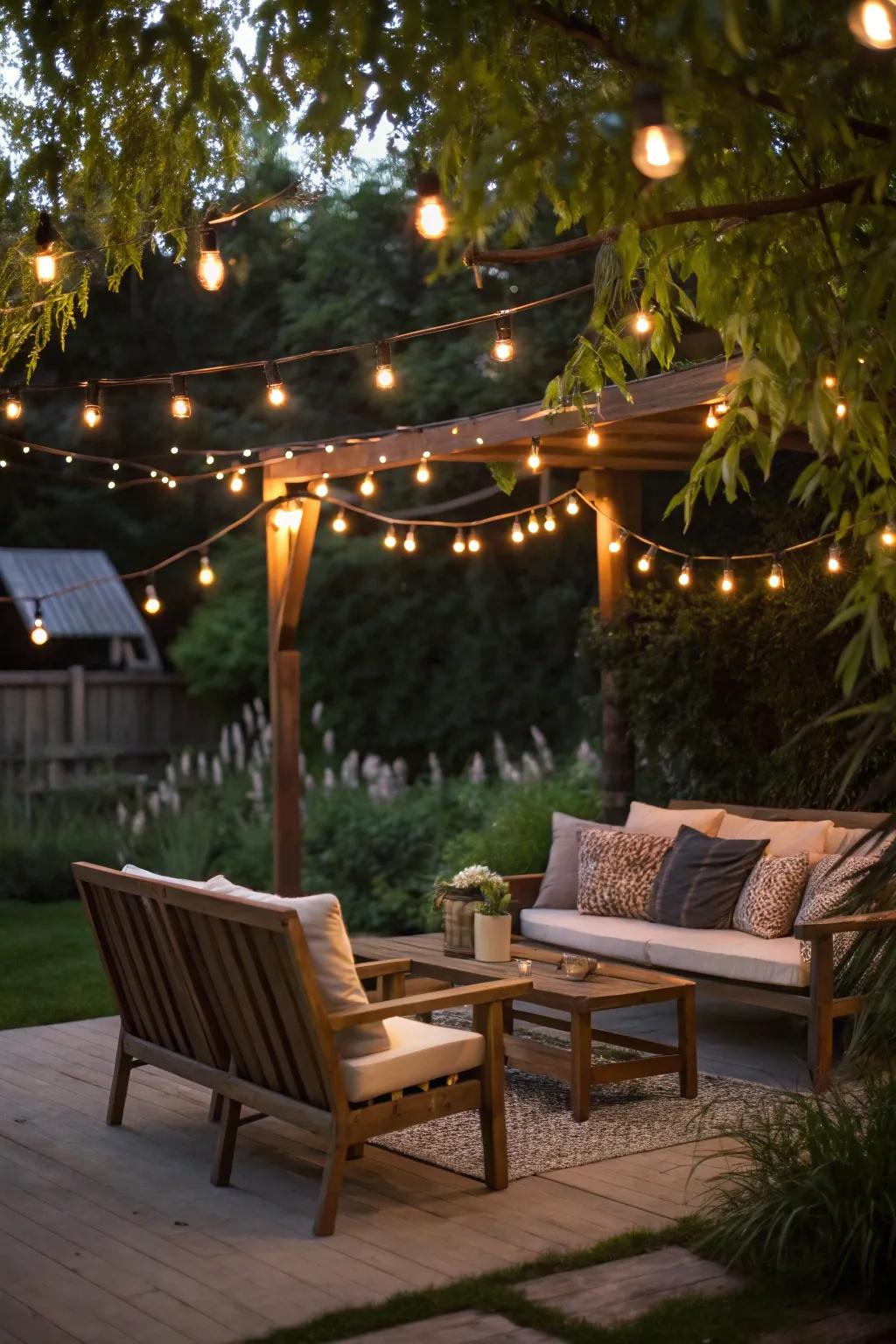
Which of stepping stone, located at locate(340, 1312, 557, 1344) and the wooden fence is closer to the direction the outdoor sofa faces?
the stepping stone

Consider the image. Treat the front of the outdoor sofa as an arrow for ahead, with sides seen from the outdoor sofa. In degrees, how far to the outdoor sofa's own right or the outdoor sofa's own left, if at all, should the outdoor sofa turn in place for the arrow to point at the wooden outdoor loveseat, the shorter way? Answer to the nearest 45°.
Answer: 0° — it already faces it

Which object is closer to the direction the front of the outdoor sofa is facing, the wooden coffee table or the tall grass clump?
the wooden coffee table

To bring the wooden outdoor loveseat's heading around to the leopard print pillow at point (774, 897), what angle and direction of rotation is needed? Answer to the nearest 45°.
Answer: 0° — it already faces it

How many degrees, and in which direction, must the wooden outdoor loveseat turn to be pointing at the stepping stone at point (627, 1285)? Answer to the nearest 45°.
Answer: approximately 90° to its right

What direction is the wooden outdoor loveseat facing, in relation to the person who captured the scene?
facing away from the viewer and to the right of the viewer

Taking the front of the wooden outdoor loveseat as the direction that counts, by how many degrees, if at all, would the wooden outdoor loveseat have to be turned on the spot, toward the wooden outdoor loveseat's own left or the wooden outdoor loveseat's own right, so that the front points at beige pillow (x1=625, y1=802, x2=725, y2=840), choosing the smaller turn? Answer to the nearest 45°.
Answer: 0° — it already faces it

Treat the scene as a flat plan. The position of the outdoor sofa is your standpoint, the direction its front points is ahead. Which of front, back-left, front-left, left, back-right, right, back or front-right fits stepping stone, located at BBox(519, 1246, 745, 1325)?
front-left

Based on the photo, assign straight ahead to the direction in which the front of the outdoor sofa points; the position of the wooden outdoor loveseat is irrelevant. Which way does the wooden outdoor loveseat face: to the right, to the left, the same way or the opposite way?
the opposite way

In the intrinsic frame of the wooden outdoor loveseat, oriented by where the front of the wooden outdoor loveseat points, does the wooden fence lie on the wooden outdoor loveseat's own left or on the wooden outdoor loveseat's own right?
on the wooden outdoor loveseat's own left
